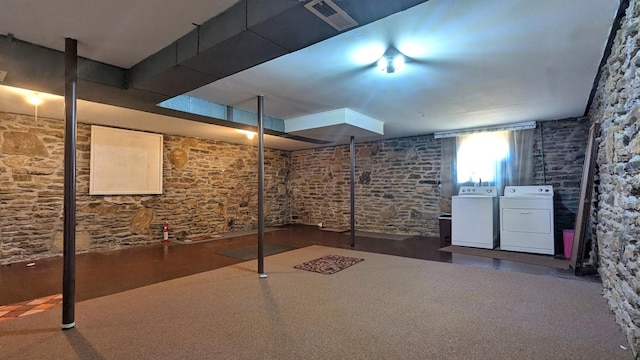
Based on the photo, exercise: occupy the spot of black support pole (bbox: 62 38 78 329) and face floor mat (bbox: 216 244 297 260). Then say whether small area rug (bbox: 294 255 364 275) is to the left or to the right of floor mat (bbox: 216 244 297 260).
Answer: right

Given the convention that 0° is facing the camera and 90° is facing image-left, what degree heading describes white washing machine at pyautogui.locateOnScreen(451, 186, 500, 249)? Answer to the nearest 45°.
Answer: approximately 0°

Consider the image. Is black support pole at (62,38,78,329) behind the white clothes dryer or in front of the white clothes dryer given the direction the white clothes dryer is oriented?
in front

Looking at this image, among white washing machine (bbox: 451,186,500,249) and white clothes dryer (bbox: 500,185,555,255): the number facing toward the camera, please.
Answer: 2

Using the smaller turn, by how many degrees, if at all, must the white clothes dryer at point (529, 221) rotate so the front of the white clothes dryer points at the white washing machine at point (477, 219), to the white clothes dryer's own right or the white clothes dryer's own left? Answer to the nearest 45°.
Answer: approximately 90° to the white clothes dryer's own right

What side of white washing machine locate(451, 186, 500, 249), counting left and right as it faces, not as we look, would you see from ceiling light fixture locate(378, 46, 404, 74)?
front

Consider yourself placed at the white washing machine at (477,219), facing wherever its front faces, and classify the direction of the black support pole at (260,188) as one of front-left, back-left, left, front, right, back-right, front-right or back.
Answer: front-right

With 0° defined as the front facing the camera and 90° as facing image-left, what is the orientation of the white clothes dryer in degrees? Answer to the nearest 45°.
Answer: approximately 0°

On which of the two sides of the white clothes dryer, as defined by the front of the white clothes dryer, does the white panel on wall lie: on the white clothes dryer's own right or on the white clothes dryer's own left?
on the white clothes dryer's own right

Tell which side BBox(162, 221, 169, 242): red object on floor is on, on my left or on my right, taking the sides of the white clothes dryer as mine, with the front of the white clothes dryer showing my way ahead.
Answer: on my right

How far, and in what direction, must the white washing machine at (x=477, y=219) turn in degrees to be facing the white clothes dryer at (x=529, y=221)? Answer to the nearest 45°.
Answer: approximately 90° to its left

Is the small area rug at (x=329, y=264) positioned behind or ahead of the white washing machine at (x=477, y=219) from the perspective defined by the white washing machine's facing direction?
ahead
